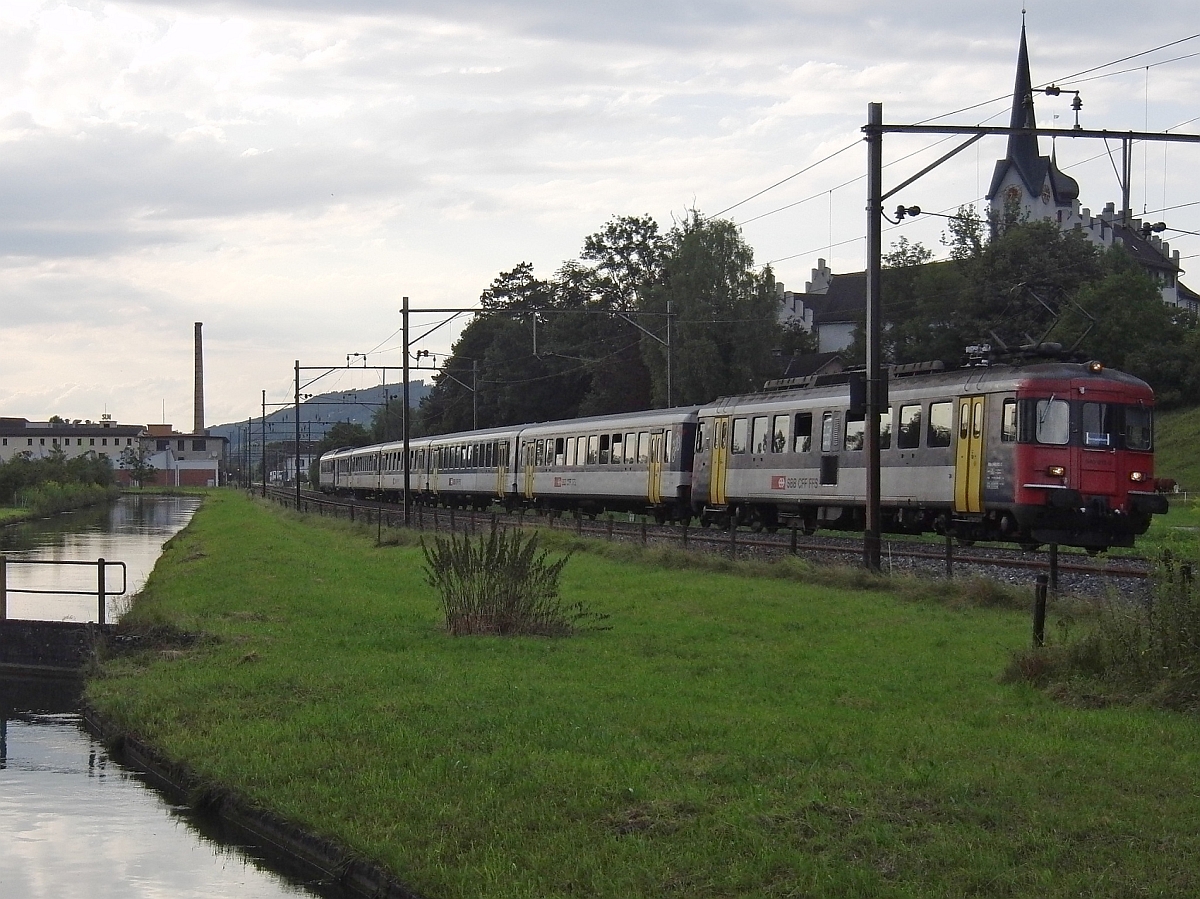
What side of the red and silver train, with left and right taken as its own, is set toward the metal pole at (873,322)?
right

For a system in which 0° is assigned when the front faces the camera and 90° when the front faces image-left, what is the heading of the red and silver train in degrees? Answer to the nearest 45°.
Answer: approximately 315°

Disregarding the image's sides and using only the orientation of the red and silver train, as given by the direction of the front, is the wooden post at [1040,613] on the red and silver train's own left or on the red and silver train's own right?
on the red and silver train's own right
